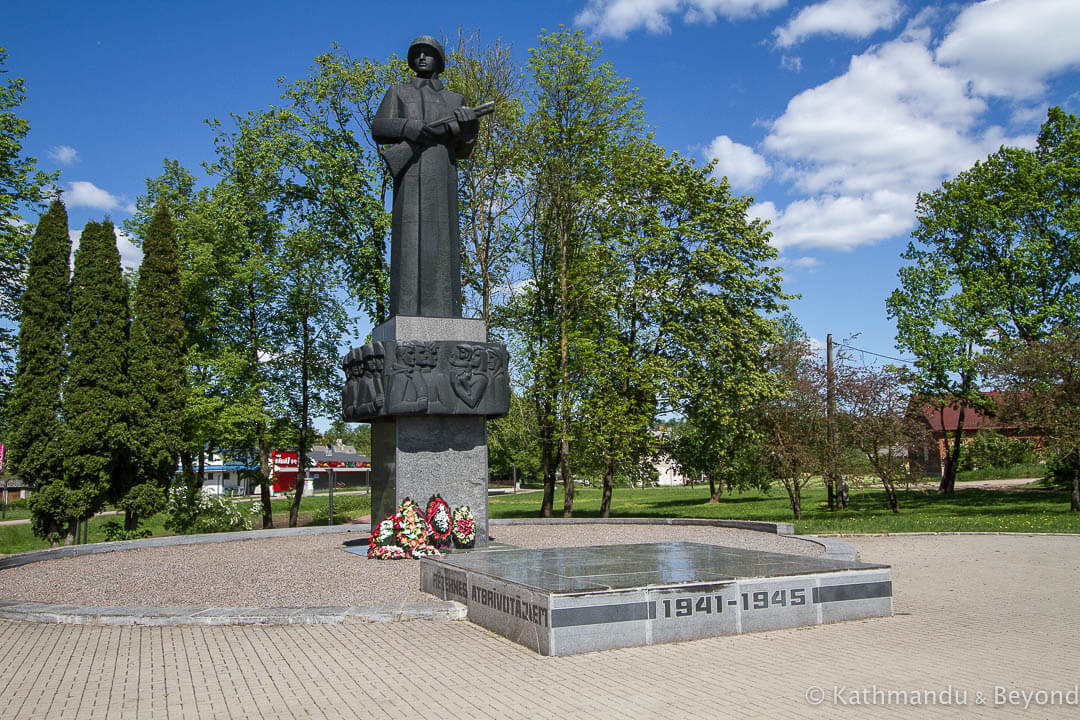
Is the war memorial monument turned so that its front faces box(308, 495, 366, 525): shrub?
no

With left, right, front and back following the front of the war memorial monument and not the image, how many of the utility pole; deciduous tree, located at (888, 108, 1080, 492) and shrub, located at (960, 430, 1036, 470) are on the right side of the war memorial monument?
0

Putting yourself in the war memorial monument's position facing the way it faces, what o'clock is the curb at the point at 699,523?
The curb is roughly at 9 o'clock from the war memorial monument.

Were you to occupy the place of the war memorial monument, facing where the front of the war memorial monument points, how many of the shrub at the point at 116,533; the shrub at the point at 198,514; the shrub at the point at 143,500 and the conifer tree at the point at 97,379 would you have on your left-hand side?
0

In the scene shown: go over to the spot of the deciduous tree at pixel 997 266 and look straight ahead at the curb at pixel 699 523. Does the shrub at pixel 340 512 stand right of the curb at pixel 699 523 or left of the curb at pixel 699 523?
right

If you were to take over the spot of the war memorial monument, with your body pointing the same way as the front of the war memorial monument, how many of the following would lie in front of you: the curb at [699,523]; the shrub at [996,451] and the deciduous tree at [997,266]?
0

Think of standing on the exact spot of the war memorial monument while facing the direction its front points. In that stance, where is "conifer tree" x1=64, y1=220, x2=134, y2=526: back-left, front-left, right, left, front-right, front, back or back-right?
back-right

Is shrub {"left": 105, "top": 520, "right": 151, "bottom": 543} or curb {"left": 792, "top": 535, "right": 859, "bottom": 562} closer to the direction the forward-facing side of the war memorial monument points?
the curb

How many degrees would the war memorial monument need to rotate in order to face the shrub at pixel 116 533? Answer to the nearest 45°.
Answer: approximately 135° to its right

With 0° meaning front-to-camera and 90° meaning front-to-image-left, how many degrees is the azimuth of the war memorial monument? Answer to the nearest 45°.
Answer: approximately 0°

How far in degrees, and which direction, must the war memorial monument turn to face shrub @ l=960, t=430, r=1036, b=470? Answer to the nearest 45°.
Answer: approximately 135° to its left

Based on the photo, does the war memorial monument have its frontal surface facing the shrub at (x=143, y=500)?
no

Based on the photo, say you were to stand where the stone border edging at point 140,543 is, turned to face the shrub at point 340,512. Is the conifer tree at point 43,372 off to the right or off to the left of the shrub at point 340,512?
left

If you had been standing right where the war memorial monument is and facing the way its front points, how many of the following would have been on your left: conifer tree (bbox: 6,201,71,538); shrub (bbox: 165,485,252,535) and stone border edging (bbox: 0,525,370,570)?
0

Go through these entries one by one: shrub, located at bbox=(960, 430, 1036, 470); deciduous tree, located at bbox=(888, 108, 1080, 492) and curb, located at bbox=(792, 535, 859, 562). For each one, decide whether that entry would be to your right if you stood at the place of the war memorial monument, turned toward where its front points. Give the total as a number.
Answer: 0

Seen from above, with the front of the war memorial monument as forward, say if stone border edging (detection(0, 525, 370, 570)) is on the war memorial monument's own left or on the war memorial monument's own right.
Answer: on the war memorial monument's own right

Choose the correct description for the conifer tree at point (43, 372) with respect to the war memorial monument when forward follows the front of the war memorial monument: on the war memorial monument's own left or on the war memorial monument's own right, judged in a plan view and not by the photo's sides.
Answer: on the war memorial monument's own right

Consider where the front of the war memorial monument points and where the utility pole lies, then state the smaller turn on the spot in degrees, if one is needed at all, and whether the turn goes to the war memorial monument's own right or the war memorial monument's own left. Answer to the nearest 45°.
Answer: approximately 135° to the war memorial monument's own left

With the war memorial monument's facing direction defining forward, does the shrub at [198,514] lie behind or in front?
behind
